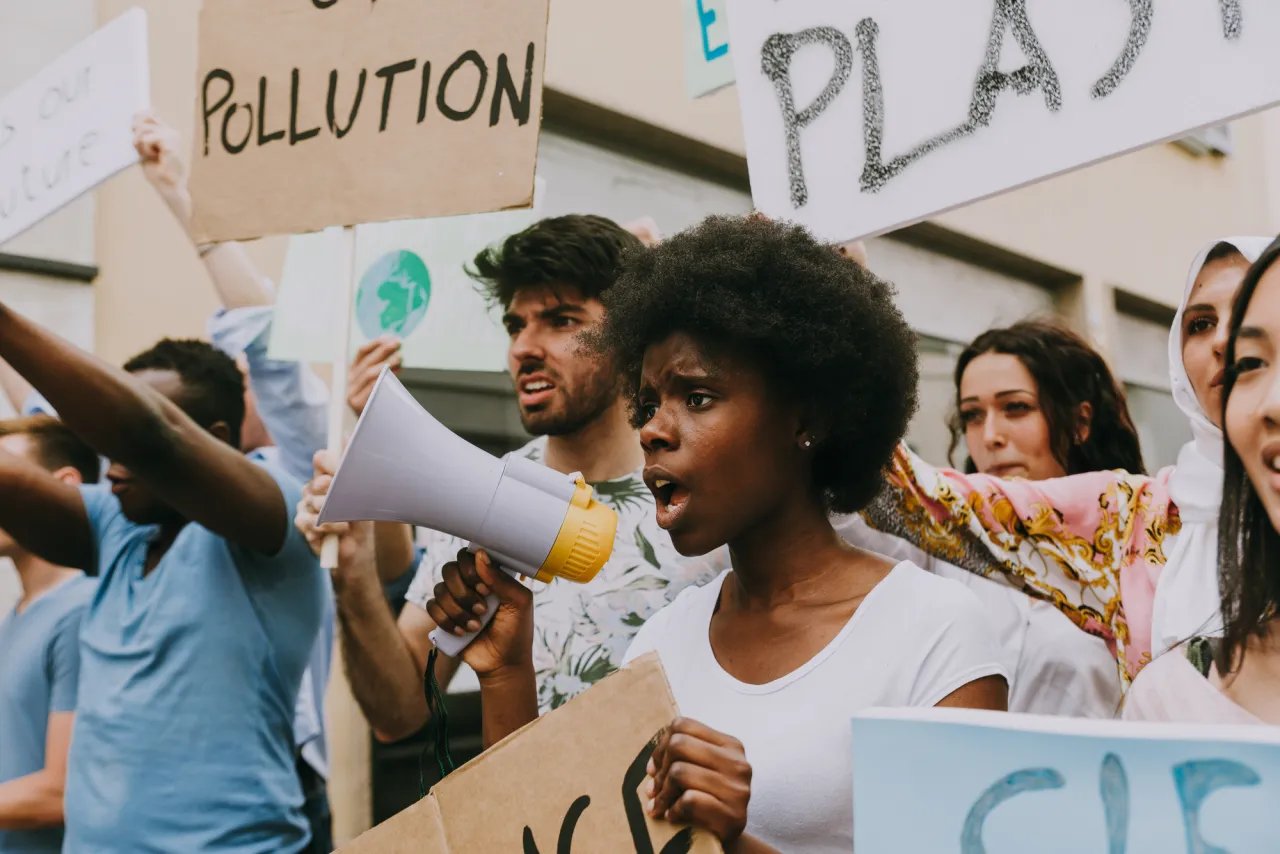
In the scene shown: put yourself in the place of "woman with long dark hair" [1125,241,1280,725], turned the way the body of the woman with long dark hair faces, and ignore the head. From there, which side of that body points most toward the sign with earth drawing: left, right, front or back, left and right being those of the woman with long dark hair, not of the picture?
right

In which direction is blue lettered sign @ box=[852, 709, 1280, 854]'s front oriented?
toward the camera

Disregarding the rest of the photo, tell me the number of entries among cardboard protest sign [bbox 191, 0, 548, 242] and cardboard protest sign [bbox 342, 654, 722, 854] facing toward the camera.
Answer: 2

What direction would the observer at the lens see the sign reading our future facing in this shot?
facing the viewer and to the left of the viewer

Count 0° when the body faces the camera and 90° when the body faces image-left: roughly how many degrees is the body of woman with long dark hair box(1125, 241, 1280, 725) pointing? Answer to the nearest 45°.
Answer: approximately 45°

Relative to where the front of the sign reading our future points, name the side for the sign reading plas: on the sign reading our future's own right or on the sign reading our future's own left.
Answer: on the sign reading our future's own left

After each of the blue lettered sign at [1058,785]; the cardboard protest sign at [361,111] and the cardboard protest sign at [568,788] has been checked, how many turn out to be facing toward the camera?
3

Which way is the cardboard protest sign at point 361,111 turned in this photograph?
toward the camera

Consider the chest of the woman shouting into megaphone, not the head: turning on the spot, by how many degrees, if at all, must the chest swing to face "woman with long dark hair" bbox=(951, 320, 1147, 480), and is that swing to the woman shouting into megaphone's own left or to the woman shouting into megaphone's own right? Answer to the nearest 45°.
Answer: approximately 180°

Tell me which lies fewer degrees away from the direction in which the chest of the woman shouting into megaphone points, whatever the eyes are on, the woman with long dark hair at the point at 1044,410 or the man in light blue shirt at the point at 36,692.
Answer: the man in light blue shirt

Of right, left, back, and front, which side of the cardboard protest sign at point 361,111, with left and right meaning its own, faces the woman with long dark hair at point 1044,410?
left
